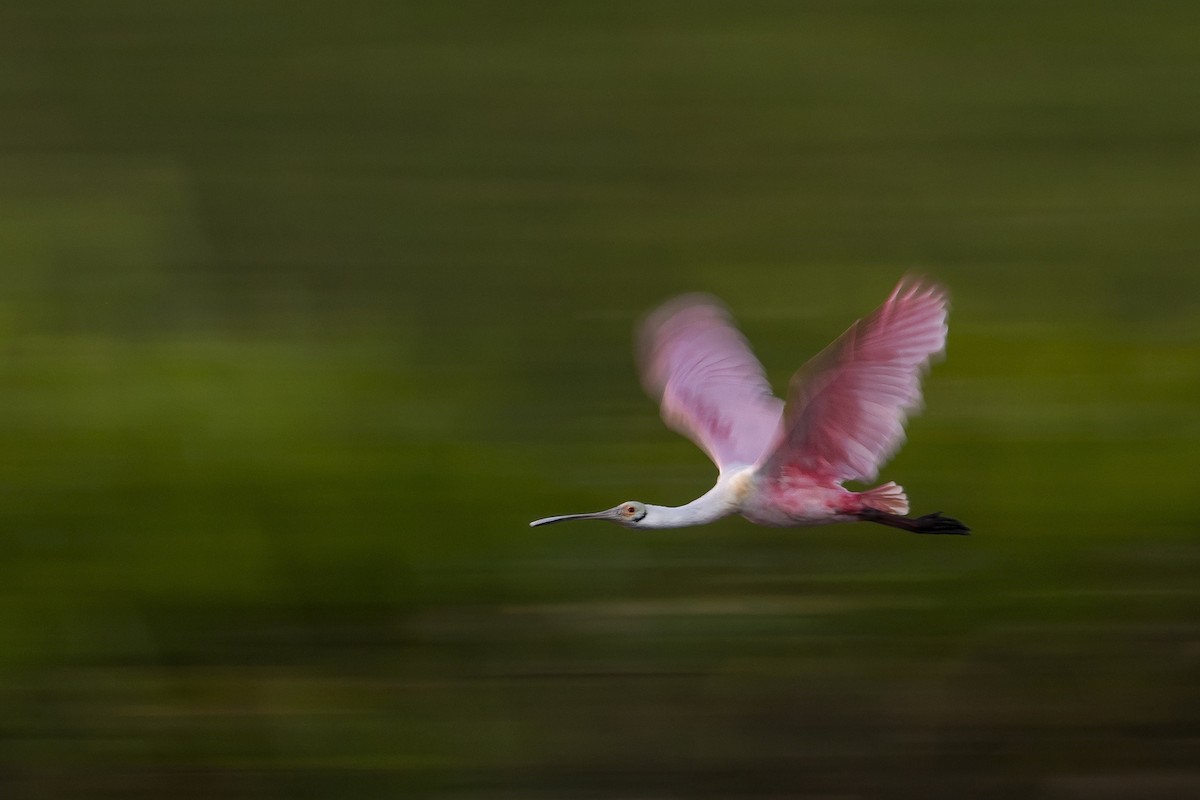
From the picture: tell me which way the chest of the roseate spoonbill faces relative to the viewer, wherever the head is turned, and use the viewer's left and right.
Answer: facing to the left of the viewer
